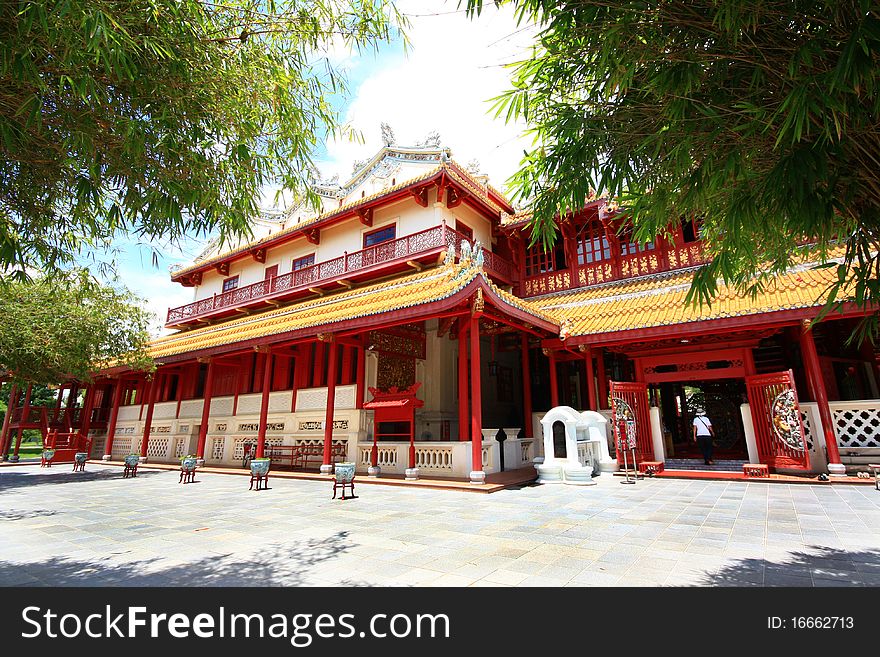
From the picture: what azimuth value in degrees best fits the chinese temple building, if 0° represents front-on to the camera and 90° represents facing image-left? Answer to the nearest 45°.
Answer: approximately 45°

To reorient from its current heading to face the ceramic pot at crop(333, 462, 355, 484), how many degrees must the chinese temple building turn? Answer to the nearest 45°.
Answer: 0° — it already faces it
